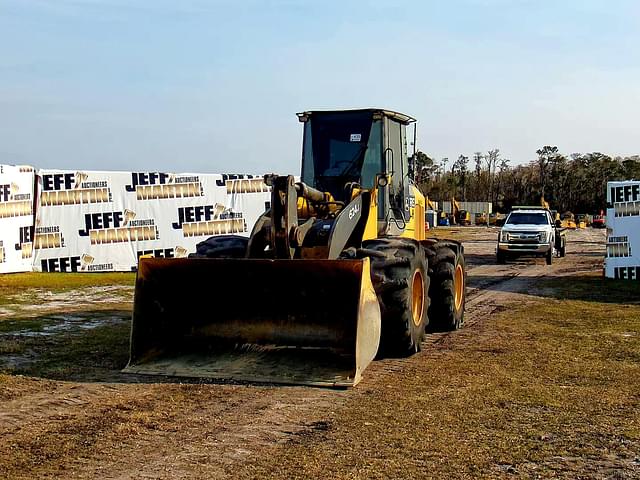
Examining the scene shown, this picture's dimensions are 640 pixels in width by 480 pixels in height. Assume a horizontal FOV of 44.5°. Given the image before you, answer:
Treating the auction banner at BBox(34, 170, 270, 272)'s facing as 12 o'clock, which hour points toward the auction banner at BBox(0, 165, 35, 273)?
the auction banner at BBox(0, 165, 35, 273) is roughly at 2 o'clock from the auction banner at BBox(34, 170, 270, 272).

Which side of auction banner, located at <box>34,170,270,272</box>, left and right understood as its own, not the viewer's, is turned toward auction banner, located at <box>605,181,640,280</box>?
left

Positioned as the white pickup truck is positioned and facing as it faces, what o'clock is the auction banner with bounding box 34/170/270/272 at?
The auction banner is roughly at 2 o'clock from the white pickup truck.

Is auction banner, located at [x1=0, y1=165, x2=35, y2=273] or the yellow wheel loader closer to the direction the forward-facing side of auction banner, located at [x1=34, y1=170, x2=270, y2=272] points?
the yellow wheel loader

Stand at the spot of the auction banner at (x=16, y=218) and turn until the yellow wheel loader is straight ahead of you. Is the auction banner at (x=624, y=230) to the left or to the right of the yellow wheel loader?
left

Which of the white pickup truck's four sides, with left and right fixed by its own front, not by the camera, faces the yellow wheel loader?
front

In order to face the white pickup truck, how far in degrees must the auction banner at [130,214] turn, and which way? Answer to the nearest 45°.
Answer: approximately 90° to its left

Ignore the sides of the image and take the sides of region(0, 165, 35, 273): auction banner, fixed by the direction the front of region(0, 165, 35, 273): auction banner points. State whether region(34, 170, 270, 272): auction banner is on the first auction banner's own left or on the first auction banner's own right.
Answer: on the first auction banner's own left

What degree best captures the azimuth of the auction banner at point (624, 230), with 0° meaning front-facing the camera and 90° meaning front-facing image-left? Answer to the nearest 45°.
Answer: approximately 0°
